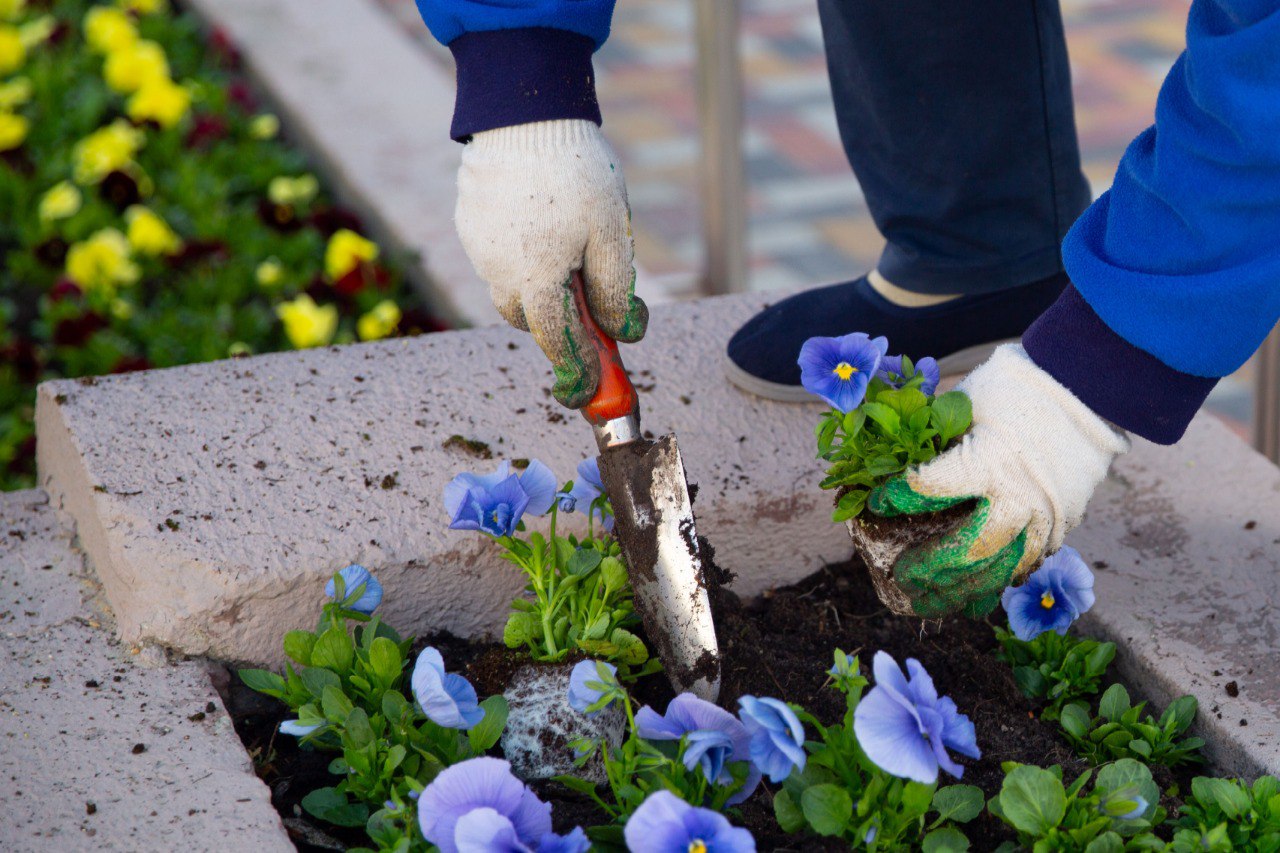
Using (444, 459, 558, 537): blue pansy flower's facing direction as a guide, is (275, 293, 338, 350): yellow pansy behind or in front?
behind

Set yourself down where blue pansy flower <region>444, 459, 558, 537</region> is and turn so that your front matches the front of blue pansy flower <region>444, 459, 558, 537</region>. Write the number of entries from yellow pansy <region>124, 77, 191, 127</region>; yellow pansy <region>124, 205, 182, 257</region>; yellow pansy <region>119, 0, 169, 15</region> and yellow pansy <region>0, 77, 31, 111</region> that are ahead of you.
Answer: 0

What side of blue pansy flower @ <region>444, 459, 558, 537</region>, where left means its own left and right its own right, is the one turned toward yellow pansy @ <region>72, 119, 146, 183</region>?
back

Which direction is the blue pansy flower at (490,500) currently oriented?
toward the camera

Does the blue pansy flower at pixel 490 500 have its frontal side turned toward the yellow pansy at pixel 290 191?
no

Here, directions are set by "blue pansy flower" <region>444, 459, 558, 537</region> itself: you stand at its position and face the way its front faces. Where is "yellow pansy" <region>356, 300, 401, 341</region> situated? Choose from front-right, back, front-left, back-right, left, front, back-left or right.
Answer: back

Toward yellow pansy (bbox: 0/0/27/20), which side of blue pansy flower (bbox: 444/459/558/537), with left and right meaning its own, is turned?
back
